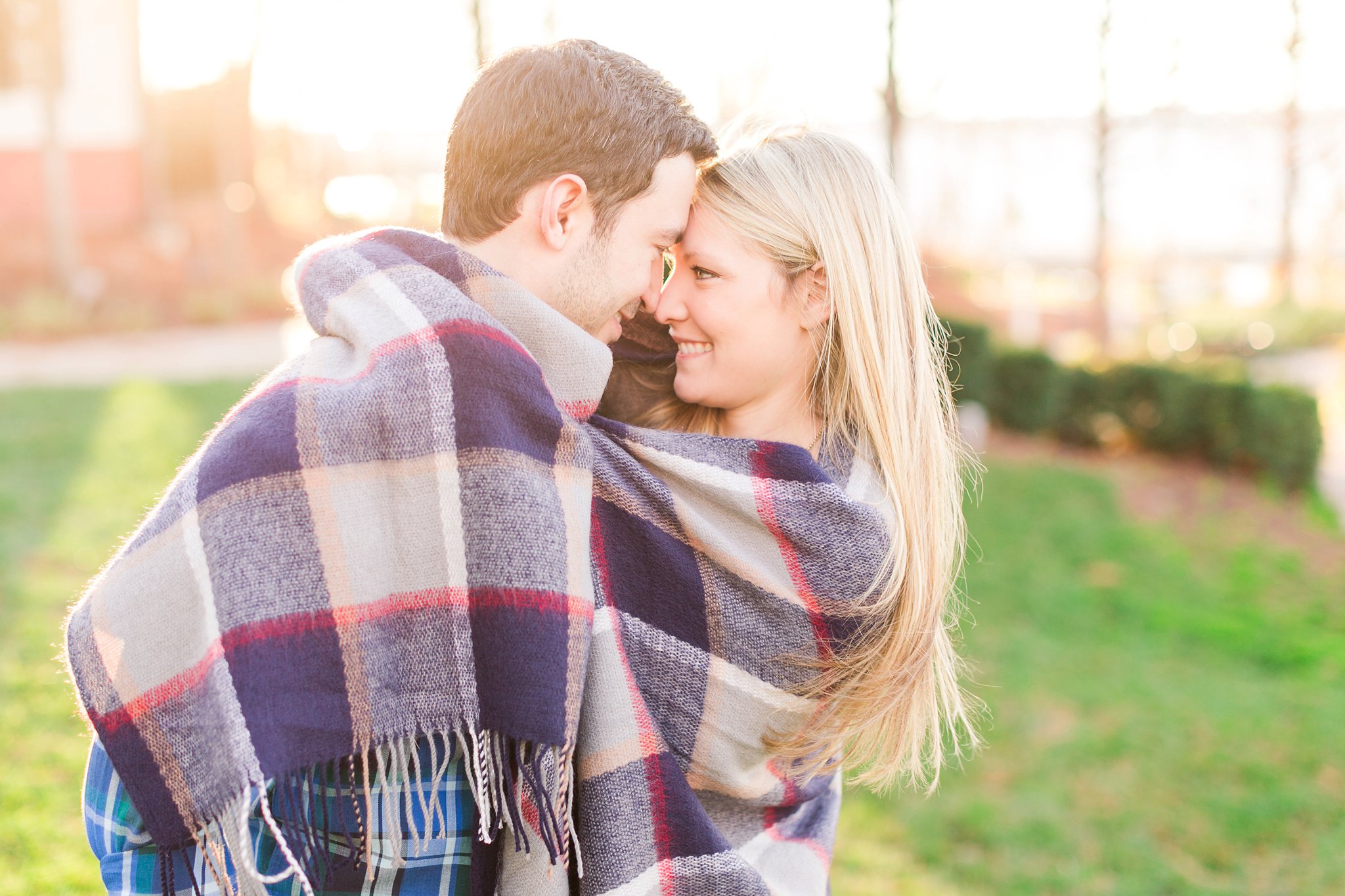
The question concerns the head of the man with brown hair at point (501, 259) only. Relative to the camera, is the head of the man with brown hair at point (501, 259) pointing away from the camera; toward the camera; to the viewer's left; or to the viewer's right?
to the viewer's right

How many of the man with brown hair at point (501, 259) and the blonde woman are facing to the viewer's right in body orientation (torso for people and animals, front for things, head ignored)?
1

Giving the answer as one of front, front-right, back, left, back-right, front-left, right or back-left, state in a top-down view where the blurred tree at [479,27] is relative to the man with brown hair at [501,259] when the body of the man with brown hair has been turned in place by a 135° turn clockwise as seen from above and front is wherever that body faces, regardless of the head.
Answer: back-right

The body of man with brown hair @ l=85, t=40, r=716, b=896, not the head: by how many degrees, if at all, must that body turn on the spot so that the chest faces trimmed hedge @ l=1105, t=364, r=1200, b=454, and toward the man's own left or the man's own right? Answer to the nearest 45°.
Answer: approximately 45° to the man's own left

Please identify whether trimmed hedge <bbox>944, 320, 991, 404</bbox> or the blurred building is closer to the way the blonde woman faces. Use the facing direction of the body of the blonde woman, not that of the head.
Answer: the blurred building

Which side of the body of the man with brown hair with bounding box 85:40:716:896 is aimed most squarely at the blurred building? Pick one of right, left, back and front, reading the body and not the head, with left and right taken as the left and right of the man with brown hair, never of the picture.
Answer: left

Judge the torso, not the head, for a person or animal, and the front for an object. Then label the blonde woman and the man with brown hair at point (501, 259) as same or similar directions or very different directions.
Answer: very different directions

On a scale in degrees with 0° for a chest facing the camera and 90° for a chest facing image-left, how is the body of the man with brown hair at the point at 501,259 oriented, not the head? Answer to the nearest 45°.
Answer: approximately 270°
